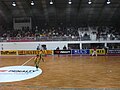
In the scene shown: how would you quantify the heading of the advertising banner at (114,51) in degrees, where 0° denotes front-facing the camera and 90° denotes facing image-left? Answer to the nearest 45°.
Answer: approximately 0°
